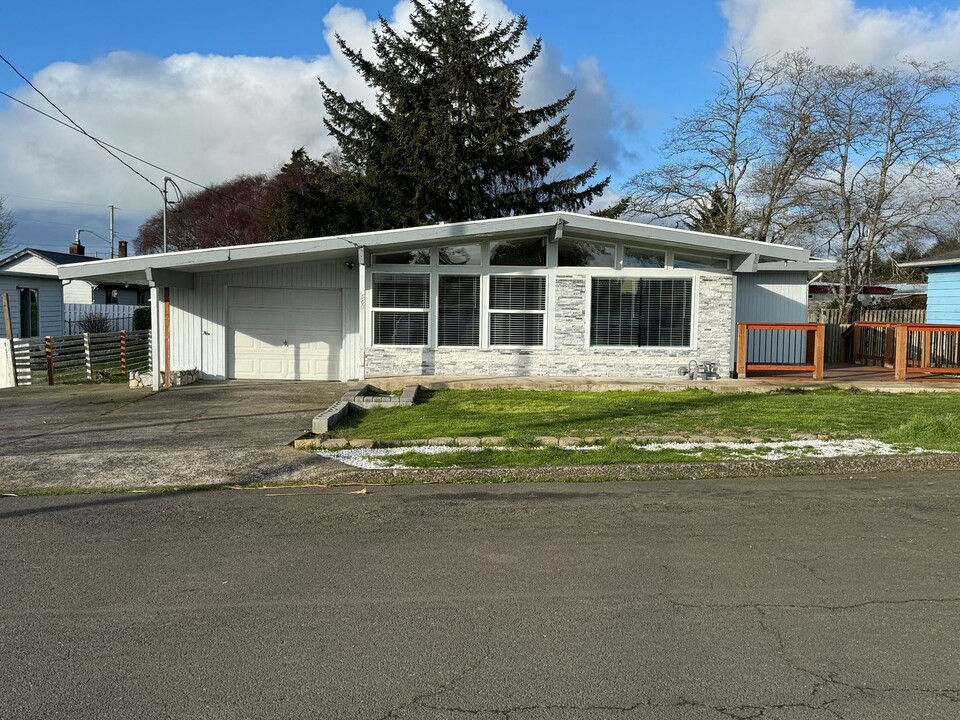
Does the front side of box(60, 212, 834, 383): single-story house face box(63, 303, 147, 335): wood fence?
no

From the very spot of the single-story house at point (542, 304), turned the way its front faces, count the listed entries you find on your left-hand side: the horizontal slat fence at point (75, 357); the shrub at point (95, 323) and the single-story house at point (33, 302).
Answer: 0

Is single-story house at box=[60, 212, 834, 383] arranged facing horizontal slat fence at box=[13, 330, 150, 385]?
no

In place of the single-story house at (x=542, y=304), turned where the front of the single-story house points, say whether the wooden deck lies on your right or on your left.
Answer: on your left

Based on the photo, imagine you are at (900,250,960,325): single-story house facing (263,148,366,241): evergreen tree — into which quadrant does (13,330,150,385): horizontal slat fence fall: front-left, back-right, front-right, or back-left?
front-left

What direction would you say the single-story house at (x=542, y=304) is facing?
toward the camera

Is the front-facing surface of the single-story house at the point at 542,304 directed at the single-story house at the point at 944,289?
no

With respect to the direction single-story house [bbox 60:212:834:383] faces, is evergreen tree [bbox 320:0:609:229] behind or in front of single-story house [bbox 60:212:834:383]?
behind
